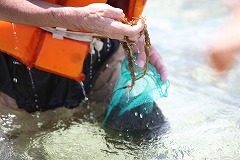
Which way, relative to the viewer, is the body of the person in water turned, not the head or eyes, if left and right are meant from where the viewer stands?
facing to the right of the viewer
